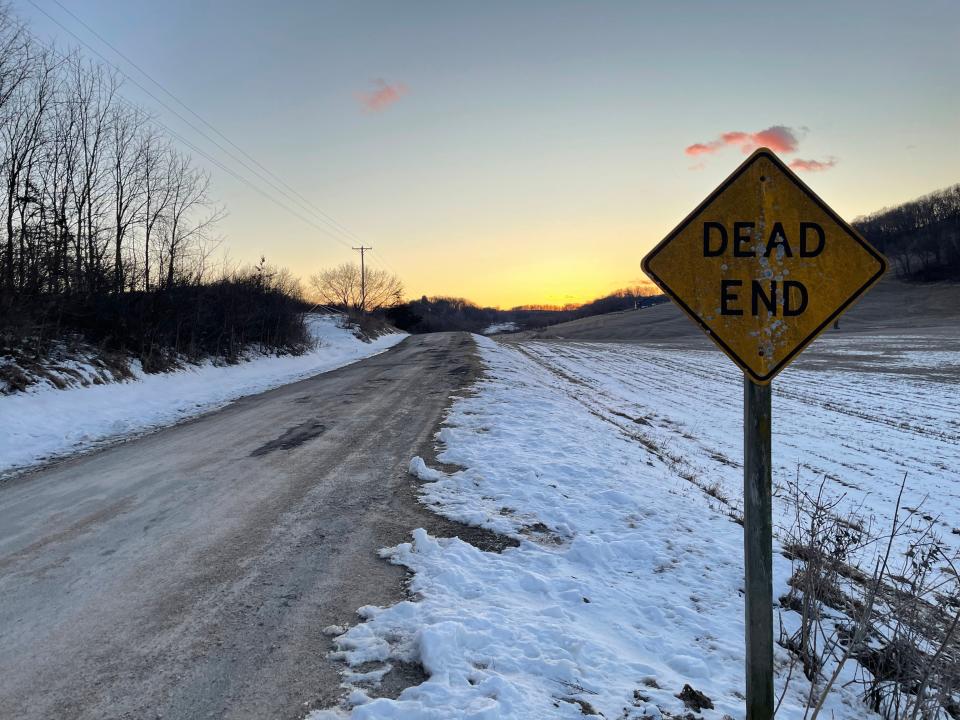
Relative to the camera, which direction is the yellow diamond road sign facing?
toward the camera

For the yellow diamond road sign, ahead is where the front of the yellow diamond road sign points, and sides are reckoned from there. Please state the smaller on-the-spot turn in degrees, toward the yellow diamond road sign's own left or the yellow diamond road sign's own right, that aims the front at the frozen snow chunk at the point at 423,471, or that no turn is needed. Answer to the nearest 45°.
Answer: approximately 135° to the yellow diamond road sign's own right
